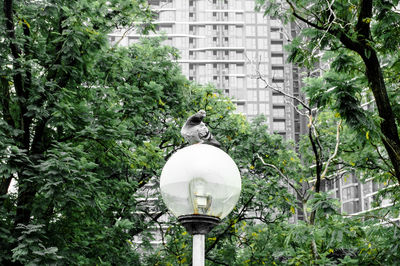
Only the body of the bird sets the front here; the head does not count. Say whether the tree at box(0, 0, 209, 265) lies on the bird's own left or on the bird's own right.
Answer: on the bird's own right

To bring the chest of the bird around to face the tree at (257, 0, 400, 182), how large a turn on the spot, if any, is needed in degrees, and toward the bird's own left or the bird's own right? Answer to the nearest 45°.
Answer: approximately 135° to the bird's own right

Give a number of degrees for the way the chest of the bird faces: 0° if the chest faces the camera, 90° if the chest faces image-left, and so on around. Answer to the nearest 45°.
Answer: approximately 90°
